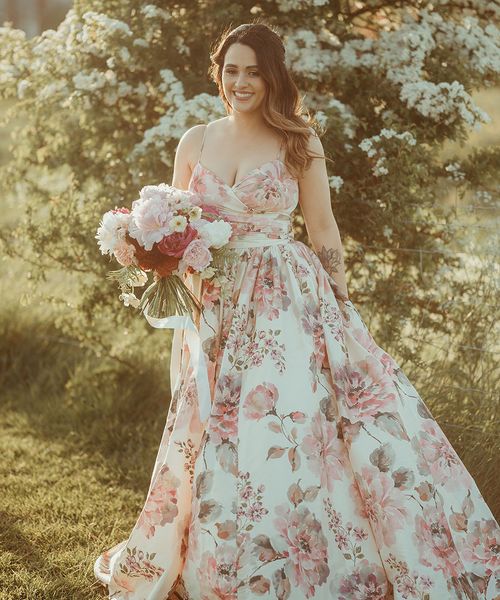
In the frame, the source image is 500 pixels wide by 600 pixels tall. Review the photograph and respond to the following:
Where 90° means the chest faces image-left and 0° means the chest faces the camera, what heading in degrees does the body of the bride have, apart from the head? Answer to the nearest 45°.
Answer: approximately 0°

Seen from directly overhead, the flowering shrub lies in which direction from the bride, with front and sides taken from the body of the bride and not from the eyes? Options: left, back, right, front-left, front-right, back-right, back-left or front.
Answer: back
